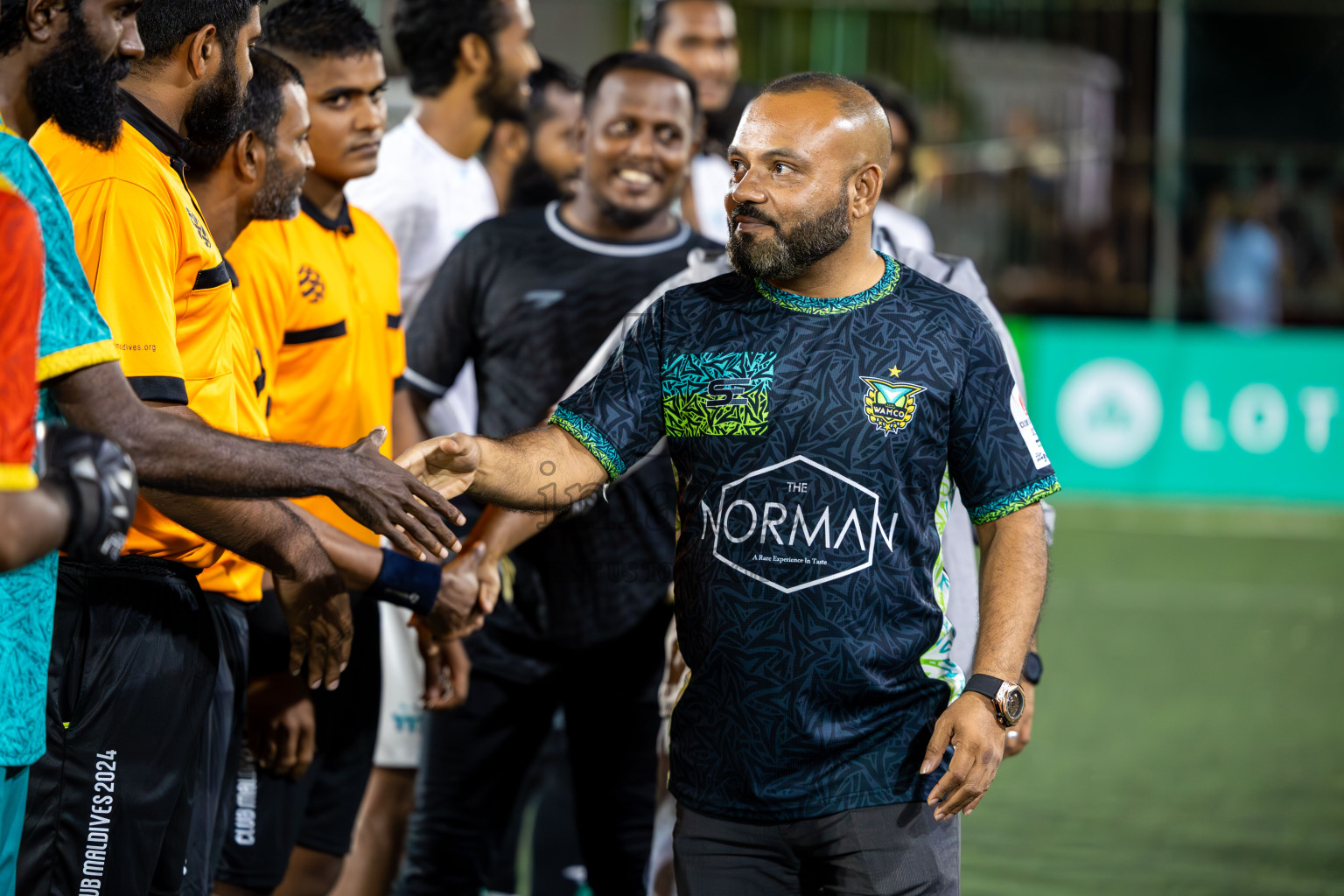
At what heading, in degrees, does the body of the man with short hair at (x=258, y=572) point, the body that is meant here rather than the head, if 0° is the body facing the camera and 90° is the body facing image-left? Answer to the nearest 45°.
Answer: approximately 270°

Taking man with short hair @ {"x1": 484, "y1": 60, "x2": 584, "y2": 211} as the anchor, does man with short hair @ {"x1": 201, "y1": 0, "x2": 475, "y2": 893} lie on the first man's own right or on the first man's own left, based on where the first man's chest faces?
on the first man's own right

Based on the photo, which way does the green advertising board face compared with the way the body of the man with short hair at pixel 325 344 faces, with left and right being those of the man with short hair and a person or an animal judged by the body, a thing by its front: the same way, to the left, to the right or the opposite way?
to the right

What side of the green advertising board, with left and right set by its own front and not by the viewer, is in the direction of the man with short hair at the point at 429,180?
front
